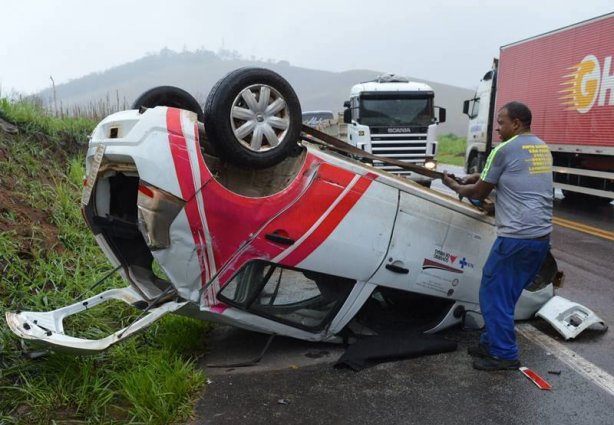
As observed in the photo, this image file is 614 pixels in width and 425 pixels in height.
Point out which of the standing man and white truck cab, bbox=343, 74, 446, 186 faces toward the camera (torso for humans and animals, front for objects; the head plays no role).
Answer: the white truck cab

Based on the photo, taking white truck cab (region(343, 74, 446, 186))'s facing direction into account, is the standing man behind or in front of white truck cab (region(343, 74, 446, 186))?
in front

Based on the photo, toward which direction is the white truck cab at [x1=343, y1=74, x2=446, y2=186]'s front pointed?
toward the camera

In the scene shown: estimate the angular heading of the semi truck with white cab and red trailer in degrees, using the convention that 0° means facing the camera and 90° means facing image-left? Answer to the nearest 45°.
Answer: approximately 135°

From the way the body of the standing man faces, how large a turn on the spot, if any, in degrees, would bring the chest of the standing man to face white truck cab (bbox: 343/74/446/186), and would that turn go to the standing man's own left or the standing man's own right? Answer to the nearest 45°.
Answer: approximately 45° to the standing man's own right

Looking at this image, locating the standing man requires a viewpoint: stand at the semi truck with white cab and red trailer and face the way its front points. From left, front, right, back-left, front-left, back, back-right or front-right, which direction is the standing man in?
back-left

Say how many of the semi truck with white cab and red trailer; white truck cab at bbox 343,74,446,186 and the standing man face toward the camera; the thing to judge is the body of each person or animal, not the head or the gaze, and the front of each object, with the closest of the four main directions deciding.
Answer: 1

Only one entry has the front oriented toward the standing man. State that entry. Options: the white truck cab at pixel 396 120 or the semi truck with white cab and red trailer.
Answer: the white truck cab

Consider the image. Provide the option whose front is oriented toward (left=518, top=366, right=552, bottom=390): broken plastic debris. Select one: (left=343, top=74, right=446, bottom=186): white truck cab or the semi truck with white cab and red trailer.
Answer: the white truck cab

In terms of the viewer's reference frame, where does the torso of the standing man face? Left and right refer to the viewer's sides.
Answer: facing away from the viewer and to the left of the viewer

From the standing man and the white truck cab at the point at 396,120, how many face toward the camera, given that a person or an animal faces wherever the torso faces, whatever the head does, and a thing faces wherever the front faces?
1

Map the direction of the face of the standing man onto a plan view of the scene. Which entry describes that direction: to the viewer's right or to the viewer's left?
to the viewer's left

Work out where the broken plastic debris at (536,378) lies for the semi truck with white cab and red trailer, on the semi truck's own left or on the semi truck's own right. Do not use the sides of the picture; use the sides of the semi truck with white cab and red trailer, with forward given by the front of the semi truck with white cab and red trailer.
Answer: on the semi truck's own left

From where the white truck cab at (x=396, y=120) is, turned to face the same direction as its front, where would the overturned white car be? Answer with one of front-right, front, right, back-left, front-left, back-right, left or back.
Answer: front

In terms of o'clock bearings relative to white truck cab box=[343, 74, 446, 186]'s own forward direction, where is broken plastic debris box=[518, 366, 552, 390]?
The broken plastic debris is roughly at 12 o'clock from the white truck cab.

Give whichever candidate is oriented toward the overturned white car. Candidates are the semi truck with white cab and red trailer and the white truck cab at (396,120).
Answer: the white truck cab
